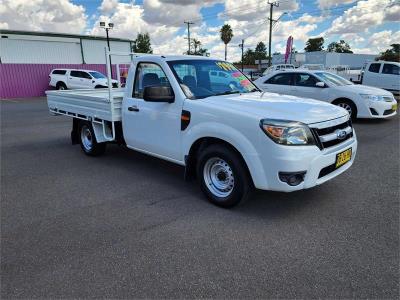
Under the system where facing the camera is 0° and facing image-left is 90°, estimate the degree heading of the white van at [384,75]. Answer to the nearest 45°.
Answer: approximately 270°

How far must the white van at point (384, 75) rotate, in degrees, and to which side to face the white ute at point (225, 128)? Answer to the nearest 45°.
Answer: approximately 90° to its right

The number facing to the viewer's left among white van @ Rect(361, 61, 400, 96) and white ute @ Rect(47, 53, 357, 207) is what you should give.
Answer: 0

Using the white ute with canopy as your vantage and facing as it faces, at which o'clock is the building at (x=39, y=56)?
The building is roughly at 7 o'clock from the white ute with canopy.

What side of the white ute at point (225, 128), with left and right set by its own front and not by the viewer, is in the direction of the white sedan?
left

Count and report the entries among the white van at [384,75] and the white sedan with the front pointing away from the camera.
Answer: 0

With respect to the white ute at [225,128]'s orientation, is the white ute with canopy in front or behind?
behind

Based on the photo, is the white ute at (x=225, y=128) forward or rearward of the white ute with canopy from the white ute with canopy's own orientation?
forward

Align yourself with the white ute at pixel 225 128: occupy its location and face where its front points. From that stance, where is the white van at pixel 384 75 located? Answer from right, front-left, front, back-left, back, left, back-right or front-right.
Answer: left

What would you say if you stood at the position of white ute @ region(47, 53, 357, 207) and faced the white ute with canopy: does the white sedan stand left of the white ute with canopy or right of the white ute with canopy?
right

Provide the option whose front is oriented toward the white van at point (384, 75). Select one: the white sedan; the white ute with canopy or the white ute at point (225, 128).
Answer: the white ute with canopy

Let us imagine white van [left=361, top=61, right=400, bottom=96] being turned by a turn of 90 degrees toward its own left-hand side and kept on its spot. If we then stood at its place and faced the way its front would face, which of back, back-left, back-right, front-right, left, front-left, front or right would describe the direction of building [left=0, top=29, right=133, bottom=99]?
left
